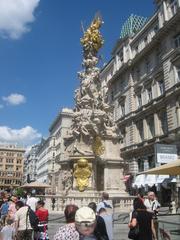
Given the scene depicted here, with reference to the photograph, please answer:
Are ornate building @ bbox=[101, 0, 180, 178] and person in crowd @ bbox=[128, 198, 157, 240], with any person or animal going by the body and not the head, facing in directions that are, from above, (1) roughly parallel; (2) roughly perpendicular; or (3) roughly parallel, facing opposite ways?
roughly perpendicular

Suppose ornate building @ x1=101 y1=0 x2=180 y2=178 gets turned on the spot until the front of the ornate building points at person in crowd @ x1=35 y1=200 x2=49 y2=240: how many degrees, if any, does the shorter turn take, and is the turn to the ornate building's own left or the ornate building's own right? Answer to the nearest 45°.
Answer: approximately 45° to the ornate building's own left

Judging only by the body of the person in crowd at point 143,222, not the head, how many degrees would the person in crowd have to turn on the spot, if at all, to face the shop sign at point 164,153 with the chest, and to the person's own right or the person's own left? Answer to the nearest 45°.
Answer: approximately 45° to the person's own right

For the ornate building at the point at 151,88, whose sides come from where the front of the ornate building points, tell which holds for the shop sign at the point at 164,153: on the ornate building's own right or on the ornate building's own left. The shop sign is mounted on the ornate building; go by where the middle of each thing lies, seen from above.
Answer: on the ornate building's own left

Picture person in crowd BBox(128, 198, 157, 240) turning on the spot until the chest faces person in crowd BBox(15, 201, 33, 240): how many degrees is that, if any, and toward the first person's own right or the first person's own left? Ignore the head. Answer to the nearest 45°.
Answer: approximately 45° to the first person's own left

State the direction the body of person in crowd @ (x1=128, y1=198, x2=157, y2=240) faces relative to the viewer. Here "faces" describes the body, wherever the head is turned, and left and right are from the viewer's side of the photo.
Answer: facing away from the viewer and to the left of the viewer

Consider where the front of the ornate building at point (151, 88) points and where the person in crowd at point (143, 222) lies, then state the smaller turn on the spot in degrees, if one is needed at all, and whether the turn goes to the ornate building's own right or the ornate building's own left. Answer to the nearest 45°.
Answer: approximately 45° to the ornate building's own left
